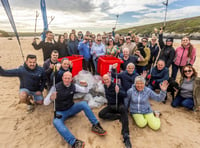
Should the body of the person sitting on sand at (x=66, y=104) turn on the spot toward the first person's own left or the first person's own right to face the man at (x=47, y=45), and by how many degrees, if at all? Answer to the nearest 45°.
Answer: approximately 135° to the first person's own left

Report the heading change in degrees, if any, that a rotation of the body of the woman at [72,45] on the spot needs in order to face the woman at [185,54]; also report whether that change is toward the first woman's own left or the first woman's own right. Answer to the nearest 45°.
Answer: approximately 45° to the first woman's own left

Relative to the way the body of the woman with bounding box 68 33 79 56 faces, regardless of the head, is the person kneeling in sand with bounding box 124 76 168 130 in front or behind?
in front

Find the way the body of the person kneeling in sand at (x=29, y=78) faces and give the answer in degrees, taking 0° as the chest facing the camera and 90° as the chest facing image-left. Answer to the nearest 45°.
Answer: approximately 0°

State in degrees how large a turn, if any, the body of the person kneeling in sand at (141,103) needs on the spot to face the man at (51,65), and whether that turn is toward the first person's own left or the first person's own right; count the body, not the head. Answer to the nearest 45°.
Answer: approximately 90° to the first person's own right

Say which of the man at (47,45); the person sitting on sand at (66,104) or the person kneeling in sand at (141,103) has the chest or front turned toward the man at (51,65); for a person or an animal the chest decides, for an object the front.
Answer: the man at (47,45)

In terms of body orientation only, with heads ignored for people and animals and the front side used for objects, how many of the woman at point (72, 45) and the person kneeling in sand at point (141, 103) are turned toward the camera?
2

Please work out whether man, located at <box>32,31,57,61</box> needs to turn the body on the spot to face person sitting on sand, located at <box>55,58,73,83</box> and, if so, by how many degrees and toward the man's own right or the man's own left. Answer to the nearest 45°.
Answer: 0° — they already face them

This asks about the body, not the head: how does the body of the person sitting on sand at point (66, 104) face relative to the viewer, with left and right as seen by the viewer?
facing the viewer and to the right of the viewer

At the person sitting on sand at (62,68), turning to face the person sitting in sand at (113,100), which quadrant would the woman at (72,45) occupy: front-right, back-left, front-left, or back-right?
back-left

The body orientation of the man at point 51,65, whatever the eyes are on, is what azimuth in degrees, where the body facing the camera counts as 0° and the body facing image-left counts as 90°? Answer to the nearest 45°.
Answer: approximately 315°

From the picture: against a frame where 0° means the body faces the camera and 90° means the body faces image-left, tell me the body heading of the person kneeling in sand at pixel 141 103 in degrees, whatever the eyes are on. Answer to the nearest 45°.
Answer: approximately 0°

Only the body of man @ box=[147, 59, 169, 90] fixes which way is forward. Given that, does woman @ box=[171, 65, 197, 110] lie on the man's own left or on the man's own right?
on the man's own left
